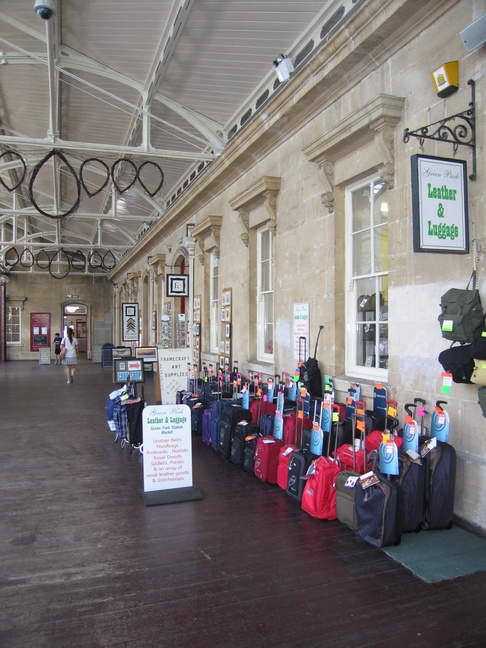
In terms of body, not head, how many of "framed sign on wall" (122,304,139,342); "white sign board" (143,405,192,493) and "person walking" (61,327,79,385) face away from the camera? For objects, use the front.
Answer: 1

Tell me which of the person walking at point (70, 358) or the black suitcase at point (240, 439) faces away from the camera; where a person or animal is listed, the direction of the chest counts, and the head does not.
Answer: the person walking

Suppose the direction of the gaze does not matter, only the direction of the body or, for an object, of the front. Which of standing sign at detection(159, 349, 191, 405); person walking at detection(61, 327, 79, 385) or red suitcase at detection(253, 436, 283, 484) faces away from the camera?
the person walking

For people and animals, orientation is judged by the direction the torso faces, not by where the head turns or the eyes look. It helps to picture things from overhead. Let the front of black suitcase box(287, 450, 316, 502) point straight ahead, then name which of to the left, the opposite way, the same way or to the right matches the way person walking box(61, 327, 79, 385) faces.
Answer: to the right

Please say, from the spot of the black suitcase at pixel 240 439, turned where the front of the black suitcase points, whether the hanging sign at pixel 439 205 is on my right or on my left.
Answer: on my left

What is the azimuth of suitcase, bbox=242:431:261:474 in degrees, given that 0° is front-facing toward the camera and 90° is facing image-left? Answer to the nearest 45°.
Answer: approximately 45°

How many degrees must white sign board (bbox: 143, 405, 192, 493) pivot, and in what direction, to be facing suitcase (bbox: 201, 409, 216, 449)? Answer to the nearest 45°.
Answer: approximately 180°

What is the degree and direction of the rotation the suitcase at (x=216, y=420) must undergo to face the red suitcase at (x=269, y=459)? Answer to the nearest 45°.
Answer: approximately 45° to its left

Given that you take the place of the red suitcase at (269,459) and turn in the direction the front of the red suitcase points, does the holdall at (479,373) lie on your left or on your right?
on your left

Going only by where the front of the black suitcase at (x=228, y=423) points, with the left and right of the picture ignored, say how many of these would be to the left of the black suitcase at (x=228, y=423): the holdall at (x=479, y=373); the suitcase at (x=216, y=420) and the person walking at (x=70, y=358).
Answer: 1

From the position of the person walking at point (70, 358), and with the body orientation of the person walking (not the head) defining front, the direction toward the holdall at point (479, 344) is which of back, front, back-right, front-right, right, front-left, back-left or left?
back

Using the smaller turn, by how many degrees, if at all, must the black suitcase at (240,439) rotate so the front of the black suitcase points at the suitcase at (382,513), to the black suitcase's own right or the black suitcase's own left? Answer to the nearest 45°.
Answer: approximately 90° to the black suitcase's own left
